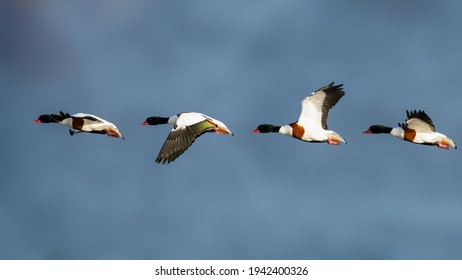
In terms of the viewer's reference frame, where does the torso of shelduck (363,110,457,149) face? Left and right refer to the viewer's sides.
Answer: facing to the left of the viewer

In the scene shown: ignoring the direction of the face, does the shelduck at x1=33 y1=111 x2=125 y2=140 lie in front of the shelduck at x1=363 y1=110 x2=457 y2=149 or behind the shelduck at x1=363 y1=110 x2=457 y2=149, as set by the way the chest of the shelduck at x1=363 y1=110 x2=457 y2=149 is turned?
in front

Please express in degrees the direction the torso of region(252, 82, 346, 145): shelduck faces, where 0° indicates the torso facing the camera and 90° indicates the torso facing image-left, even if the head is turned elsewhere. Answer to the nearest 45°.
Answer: approximately 90°

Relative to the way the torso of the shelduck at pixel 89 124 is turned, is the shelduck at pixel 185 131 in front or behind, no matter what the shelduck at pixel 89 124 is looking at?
behind

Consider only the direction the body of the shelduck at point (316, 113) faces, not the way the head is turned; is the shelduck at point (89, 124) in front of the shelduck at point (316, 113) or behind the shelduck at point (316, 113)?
in front

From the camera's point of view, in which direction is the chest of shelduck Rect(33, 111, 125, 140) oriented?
to the viewer's left

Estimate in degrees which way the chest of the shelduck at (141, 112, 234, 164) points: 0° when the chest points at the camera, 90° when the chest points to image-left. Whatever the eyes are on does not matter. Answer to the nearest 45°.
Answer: approximately 90°

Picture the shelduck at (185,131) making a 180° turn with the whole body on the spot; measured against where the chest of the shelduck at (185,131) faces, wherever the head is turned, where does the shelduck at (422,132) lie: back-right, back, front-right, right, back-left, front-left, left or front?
front

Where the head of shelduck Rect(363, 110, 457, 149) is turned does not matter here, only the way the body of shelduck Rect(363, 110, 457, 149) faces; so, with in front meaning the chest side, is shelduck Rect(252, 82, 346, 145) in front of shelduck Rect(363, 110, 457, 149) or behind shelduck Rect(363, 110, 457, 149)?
in front
